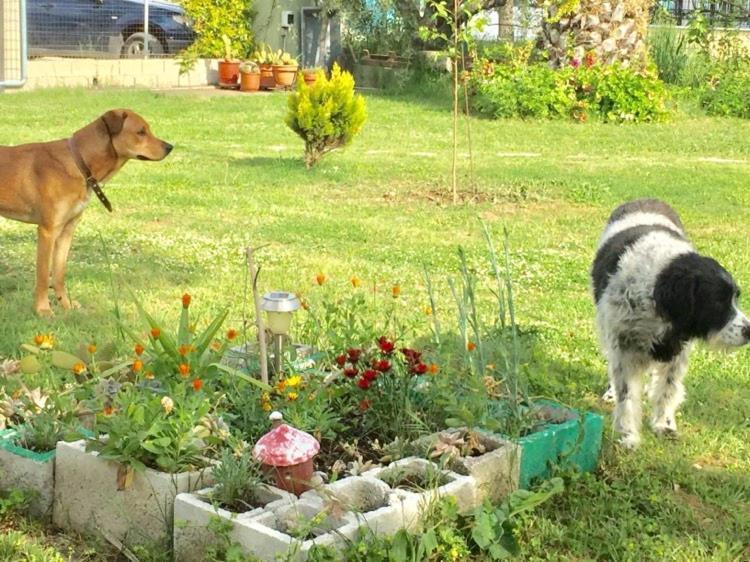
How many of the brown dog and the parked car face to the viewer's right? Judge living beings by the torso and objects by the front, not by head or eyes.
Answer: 2

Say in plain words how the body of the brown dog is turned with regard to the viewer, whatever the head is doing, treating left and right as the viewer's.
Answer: facing to the right of the viewer

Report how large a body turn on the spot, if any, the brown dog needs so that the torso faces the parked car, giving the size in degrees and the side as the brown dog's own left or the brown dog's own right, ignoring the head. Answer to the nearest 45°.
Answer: approximately 90° to the brown dog's own left

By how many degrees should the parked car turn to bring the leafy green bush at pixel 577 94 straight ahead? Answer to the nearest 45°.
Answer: approximately 45° to its right

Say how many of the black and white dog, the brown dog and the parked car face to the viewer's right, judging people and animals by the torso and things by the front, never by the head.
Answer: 2

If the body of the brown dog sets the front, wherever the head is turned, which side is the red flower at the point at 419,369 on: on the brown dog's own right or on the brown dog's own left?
on the brown dog's own right

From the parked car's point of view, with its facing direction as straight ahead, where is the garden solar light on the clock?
The garden solar light is roughly at 3 o'clock from the parked car.

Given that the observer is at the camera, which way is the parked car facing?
facing to the right of the viewer
